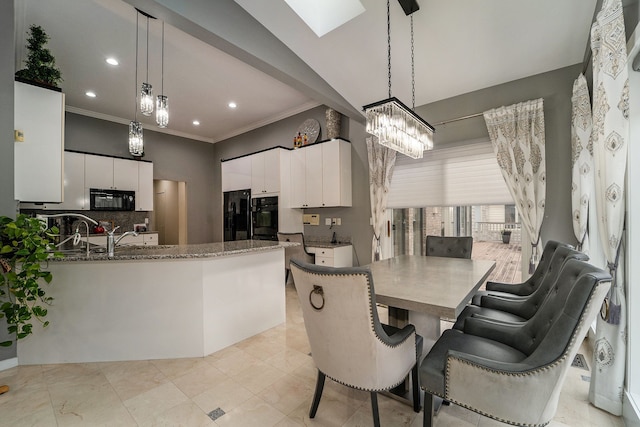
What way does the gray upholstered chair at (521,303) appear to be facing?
to the viewer's left

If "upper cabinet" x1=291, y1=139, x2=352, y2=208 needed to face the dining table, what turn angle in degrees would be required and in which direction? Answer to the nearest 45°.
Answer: approximately 45° to its left

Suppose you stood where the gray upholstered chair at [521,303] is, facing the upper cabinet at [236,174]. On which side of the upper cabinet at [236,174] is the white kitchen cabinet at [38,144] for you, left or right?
left

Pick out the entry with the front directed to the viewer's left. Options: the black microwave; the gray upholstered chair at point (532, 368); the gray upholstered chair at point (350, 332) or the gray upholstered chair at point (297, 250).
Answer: the gray upholstered chair at point (532, 368)

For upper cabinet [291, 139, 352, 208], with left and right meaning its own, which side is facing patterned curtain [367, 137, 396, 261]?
left

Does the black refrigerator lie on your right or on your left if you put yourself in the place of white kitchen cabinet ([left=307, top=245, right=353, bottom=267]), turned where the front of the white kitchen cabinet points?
on your right

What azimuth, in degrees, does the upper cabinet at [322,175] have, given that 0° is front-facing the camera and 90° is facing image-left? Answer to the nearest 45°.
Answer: approximately 45°

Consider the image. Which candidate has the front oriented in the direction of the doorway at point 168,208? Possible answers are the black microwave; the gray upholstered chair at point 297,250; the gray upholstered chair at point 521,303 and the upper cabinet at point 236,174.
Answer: the gray upholstered chair at point 521,303

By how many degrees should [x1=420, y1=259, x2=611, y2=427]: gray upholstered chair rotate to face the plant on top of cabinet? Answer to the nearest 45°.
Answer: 0° — it already faces it
